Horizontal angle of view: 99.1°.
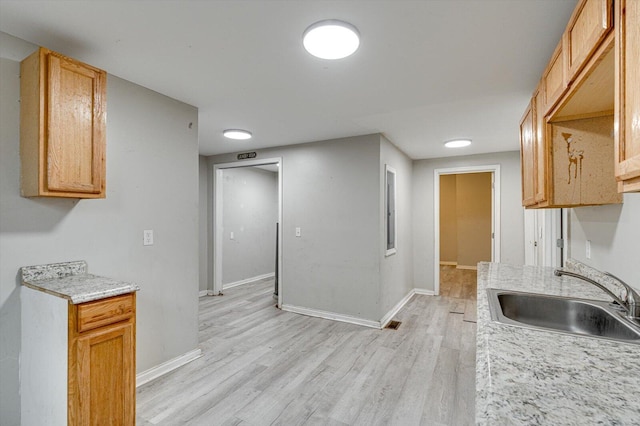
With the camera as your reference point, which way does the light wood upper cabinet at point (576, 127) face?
facing to the left of the viewer

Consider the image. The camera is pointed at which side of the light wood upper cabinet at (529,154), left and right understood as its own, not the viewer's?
left

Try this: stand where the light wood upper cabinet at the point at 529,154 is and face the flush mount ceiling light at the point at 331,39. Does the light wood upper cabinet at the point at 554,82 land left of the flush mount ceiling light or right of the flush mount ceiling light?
left

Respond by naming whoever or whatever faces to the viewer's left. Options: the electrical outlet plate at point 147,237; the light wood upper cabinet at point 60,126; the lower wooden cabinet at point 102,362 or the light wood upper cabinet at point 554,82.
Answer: the light wood upper cabinet at point 554,82

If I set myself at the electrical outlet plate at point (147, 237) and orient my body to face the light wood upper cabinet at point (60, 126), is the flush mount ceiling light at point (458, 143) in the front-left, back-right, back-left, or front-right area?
back-left

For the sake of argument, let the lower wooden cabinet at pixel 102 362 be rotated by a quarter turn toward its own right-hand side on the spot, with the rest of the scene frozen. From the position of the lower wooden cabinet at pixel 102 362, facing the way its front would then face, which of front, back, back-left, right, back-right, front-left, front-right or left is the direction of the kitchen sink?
left

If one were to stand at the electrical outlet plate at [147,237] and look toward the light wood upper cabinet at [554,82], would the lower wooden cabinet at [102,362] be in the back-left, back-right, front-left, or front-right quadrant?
front-right

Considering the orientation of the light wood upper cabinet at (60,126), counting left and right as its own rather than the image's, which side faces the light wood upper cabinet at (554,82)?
front

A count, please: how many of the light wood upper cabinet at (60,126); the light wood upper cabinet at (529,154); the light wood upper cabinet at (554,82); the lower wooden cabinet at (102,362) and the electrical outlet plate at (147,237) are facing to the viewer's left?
2

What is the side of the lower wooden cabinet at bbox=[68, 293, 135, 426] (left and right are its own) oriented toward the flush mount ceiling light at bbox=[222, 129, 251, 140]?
left

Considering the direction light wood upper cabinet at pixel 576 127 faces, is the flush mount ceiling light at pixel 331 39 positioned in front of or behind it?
in front

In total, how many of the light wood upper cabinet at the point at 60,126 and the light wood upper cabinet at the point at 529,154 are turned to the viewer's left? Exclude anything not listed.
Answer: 1

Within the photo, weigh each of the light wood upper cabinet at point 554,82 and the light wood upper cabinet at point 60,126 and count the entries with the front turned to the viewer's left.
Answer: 1

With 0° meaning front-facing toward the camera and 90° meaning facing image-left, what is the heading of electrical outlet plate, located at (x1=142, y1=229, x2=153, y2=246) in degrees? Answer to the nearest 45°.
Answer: approximately 315°

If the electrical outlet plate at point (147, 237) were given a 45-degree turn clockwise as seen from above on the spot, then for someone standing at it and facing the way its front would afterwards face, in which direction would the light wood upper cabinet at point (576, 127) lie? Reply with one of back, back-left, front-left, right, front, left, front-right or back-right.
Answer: front-left

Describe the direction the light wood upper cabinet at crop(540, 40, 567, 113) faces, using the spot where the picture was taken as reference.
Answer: facing to the left of the viewer

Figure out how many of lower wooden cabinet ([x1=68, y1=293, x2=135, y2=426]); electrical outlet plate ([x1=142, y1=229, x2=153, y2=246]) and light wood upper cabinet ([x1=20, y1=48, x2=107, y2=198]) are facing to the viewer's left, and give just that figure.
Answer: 0
